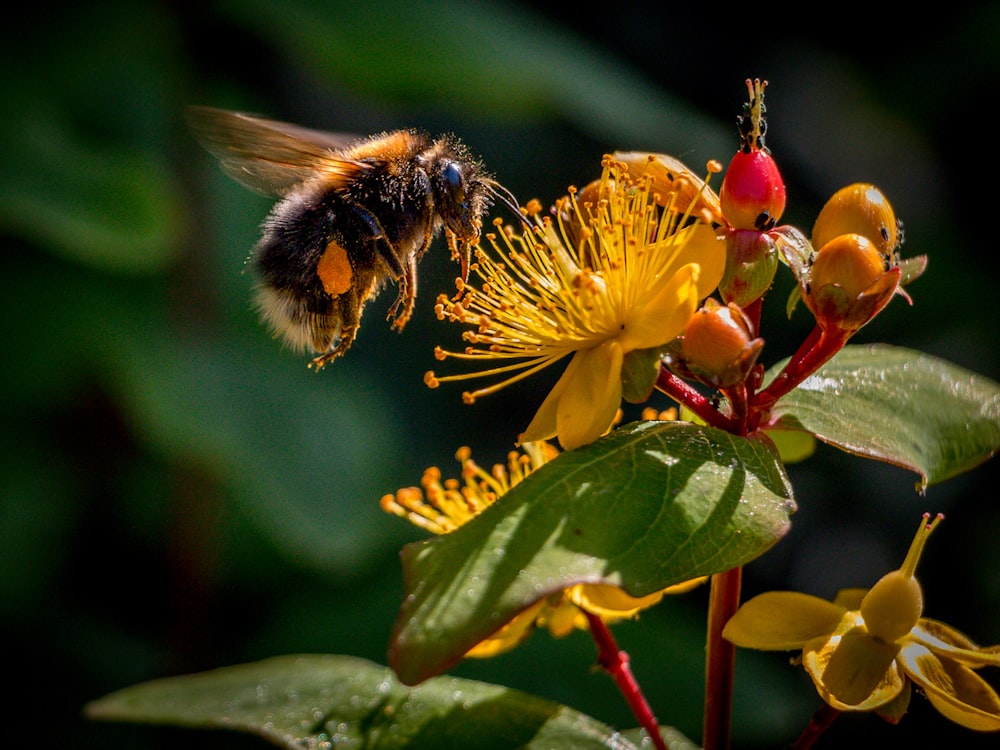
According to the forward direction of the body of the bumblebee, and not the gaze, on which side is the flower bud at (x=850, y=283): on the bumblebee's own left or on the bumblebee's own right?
on the bumblebee's own right

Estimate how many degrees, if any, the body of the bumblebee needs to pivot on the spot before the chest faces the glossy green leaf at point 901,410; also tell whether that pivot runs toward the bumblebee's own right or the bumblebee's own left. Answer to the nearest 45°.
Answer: approximately 45° to the bumblebee's own right

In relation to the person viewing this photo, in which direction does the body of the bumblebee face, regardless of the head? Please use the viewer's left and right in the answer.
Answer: facing to the right of the viewer

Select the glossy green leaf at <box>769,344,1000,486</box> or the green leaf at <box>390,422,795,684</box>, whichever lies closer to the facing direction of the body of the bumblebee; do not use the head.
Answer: the glossy green leaf

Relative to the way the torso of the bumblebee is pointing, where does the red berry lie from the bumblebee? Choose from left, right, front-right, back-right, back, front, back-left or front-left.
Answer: front-right

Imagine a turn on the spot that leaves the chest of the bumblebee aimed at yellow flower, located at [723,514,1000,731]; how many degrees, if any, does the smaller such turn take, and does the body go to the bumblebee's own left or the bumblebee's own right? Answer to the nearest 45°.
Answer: approximately 45° to the bumblebee's own right
